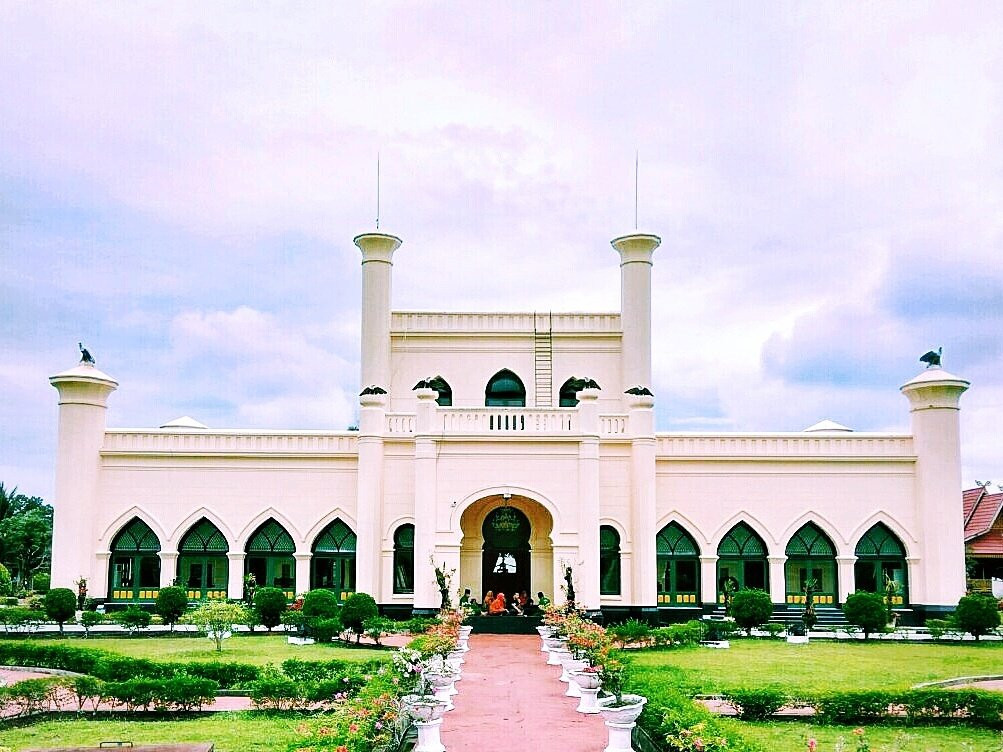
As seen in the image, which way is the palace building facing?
toward the camera

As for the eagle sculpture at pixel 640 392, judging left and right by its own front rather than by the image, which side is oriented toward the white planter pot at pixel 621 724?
front

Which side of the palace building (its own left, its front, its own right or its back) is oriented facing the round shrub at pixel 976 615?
left

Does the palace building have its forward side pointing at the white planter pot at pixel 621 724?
yes

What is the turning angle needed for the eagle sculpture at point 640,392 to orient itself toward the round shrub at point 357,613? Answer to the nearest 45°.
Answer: approximately 45° to its right
